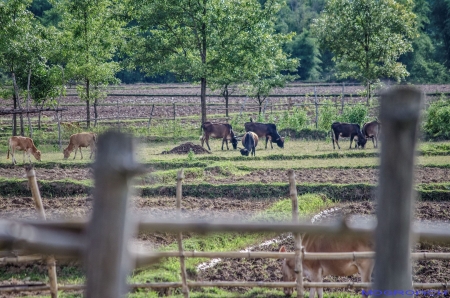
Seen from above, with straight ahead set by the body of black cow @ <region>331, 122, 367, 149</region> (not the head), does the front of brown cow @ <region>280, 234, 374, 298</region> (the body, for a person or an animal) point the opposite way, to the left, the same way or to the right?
the opposite way

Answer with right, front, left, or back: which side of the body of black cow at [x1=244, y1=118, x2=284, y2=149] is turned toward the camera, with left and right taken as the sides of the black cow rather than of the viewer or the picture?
right

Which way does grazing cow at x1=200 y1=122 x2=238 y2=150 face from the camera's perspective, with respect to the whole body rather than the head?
to the viewer's right

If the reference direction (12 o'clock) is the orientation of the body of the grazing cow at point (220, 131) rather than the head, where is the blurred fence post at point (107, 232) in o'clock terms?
The blurred fence post is roughly at 3 o'clock from the grazing cow.

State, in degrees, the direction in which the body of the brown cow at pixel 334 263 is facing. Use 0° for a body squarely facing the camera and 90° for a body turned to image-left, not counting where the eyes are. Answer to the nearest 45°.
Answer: approximately 90°

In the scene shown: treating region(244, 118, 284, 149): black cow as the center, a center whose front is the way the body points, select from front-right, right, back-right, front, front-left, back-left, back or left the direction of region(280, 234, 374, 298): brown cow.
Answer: right

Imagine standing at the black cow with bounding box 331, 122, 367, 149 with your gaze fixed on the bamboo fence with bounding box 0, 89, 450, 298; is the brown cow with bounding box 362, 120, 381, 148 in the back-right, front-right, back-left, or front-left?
back-left

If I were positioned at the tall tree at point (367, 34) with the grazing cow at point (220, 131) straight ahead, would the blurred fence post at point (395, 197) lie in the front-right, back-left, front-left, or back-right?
front-left
